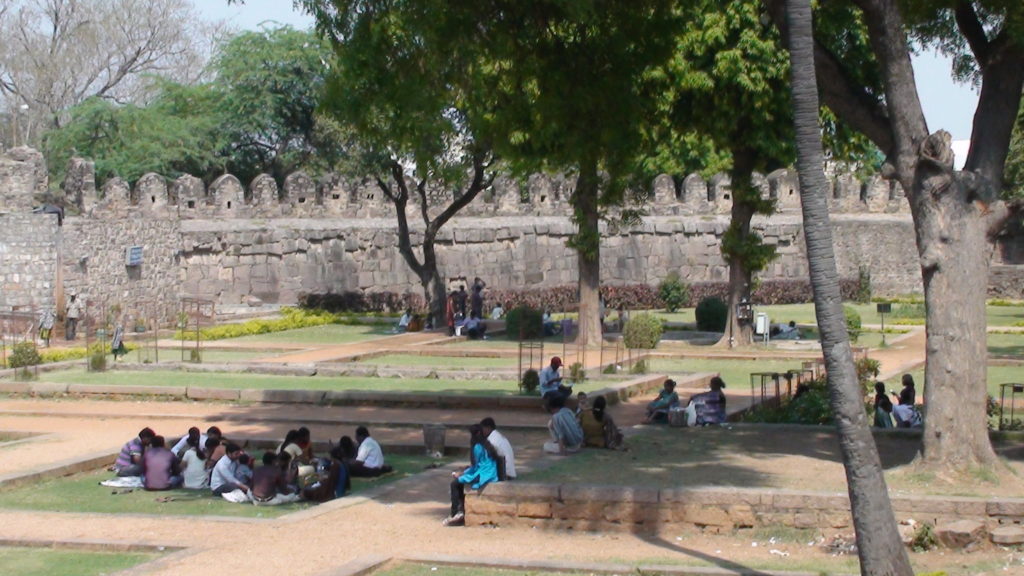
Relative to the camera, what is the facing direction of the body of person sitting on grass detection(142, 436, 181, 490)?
away from the camera

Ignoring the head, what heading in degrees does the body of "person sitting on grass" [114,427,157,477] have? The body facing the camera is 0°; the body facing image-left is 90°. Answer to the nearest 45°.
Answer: approximately 270°

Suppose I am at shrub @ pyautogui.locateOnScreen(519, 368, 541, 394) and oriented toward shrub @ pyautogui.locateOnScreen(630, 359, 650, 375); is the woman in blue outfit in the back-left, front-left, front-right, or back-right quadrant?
back-right

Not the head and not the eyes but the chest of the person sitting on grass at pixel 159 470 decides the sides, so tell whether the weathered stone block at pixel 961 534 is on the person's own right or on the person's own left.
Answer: on the person's own right

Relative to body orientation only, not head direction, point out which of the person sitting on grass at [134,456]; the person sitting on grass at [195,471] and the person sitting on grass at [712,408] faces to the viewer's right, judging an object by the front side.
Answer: the person sitting on grass at [134,456]

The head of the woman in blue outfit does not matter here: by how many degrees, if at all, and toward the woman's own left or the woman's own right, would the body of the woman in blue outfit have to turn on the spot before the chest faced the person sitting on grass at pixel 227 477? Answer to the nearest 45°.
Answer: approximately 45° to the woman's own right

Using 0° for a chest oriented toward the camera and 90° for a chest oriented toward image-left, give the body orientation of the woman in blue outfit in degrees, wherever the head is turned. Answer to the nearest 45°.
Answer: approximately 90°

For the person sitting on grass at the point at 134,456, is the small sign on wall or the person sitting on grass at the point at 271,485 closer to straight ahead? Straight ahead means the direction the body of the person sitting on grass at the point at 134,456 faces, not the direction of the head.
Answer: the person sitting on grass

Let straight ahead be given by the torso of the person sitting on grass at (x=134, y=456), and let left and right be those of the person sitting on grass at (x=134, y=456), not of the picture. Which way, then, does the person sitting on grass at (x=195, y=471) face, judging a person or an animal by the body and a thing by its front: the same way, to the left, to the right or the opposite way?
to the left

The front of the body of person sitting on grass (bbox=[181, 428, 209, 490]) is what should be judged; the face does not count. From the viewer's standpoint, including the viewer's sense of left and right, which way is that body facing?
facing away from the viewer

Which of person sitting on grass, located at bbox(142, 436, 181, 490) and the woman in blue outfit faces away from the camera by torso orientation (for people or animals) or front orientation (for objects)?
the person sitting on grass

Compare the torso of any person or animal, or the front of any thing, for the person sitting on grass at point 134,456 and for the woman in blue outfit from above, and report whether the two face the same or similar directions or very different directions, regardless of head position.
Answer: very different directions
